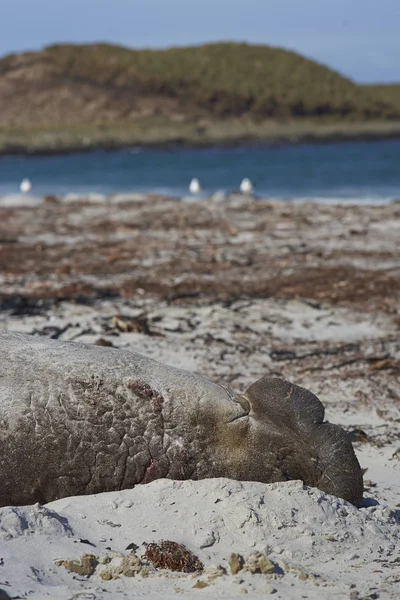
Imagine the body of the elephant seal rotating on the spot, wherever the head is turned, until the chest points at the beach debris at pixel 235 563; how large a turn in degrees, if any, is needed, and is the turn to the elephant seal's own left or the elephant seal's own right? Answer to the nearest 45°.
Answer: approximately 45° to the elephant seal's own right

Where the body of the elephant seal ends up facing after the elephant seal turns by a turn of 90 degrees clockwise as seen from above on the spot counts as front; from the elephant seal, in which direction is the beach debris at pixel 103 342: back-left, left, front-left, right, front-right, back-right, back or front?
back

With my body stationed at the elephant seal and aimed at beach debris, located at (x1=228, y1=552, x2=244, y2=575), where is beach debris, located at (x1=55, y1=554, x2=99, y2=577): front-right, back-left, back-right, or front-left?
front-right

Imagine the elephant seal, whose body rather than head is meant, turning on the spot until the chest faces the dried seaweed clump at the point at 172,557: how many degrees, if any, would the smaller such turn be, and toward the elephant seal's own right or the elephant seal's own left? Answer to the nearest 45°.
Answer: approximately 90° to the elephant seal's own right

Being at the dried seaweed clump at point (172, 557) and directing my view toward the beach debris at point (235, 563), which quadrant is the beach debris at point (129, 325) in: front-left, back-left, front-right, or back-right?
back-left

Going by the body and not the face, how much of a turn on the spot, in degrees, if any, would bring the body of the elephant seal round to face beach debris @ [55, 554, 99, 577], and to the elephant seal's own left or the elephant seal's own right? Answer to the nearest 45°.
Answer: approximately 90° to the elephant seal's own right

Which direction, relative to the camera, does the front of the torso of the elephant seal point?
to the viewer's right

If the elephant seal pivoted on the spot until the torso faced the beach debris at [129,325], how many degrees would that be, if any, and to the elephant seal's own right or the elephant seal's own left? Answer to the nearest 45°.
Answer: approximately 90° to the elephant seal's own left

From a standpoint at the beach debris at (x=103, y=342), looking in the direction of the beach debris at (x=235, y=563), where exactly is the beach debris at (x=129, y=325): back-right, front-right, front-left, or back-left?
back-left
